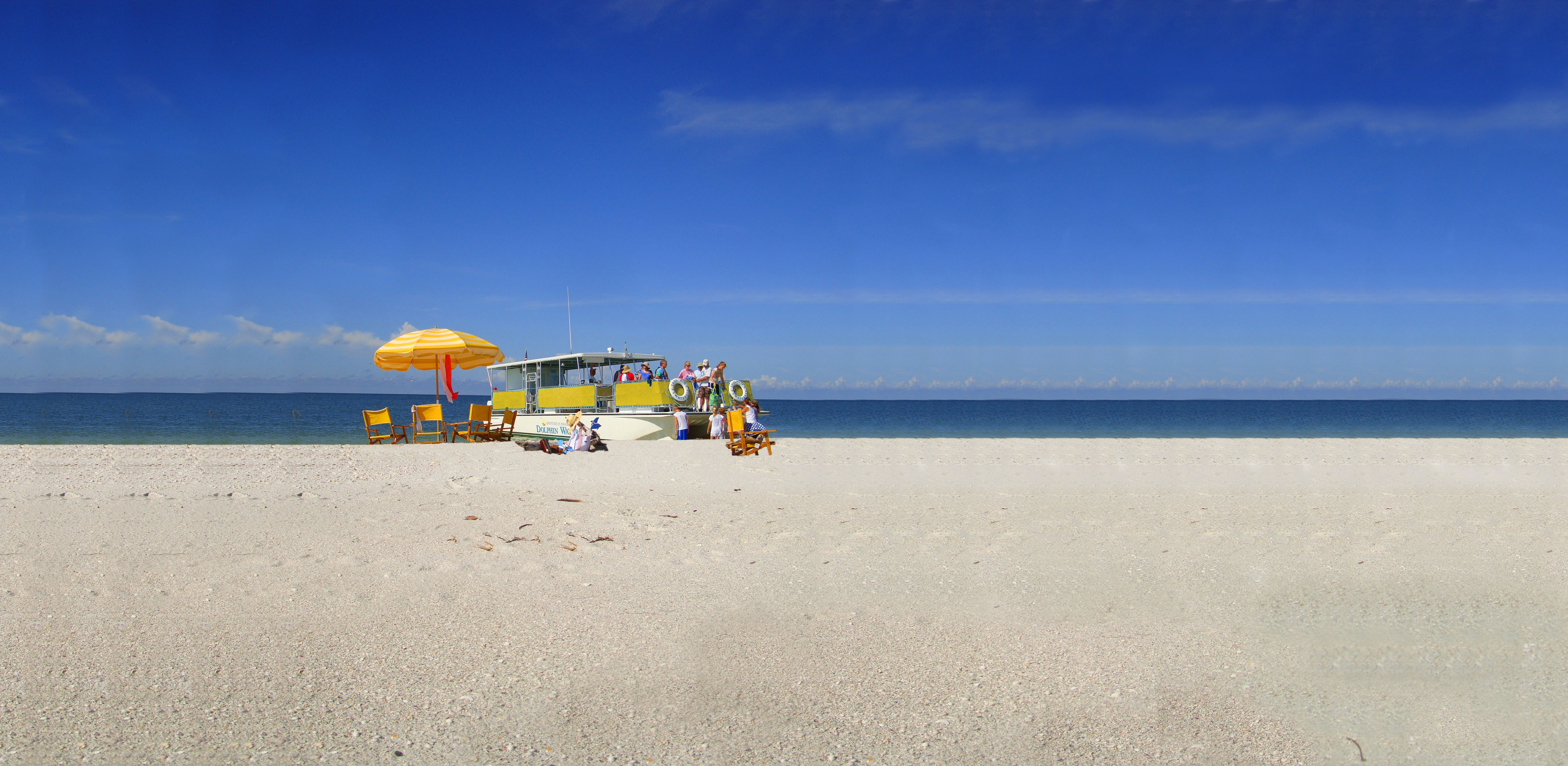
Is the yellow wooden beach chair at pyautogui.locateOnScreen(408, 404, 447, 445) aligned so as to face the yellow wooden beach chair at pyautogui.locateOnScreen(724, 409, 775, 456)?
no

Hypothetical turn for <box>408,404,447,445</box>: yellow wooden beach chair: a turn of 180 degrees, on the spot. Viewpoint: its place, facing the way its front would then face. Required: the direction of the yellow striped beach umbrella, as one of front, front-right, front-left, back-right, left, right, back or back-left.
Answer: back

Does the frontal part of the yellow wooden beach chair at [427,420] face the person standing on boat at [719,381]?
no

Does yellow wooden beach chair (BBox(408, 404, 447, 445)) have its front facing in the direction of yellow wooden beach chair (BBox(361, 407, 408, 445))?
no

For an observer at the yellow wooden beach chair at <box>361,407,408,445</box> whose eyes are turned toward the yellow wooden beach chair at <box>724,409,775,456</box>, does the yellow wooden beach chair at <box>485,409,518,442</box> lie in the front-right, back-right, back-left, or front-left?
front-left
